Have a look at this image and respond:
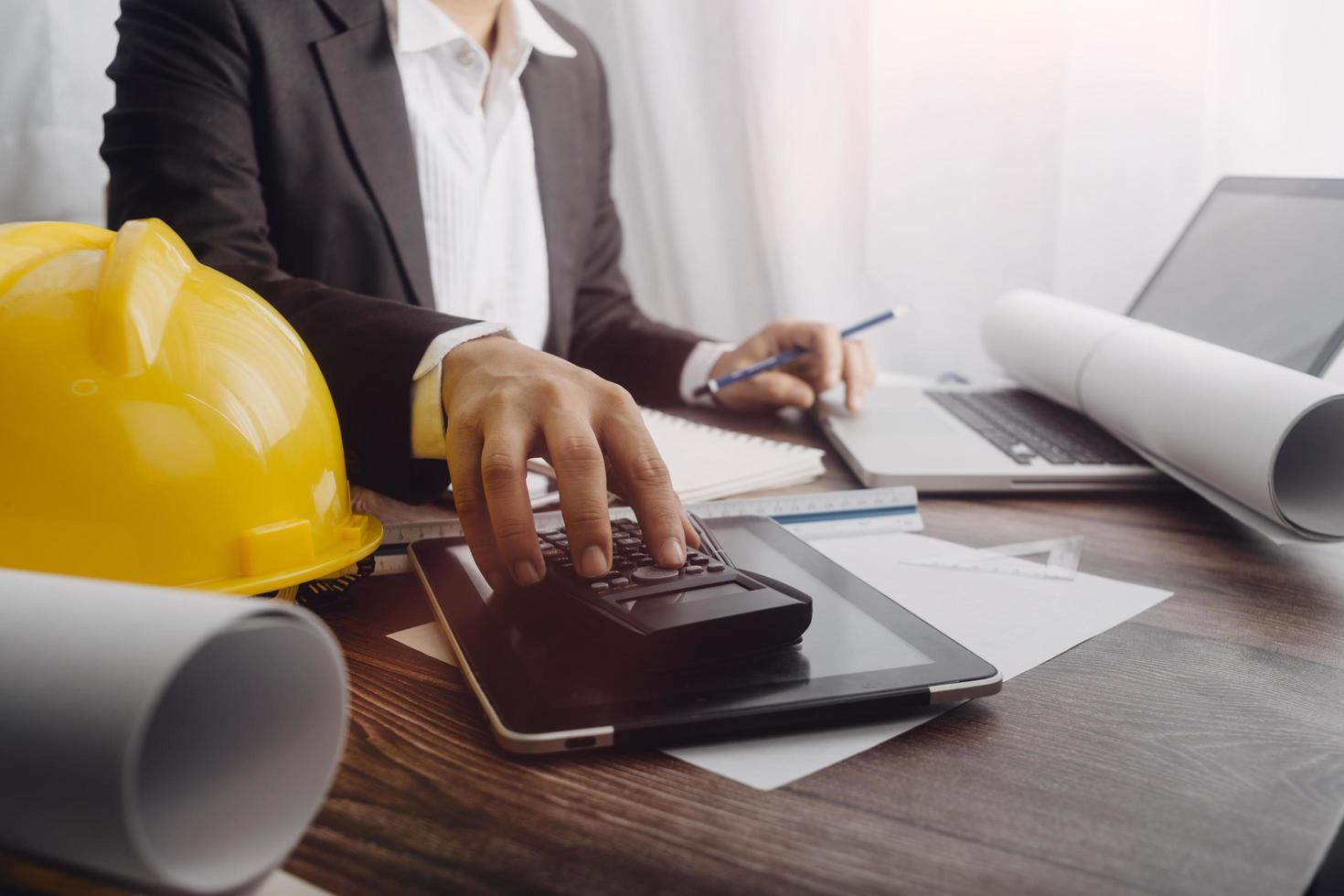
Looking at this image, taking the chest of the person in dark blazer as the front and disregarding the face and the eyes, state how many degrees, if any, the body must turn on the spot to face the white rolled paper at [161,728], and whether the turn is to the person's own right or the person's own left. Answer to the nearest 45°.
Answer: approximately 45° to the person's own right

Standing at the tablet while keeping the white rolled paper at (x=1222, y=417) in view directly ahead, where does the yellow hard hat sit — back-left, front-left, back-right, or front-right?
back-left

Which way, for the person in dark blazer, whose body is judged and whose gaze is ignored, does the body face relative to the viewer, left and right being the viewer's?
facing the viewer and to the right of the viewer
